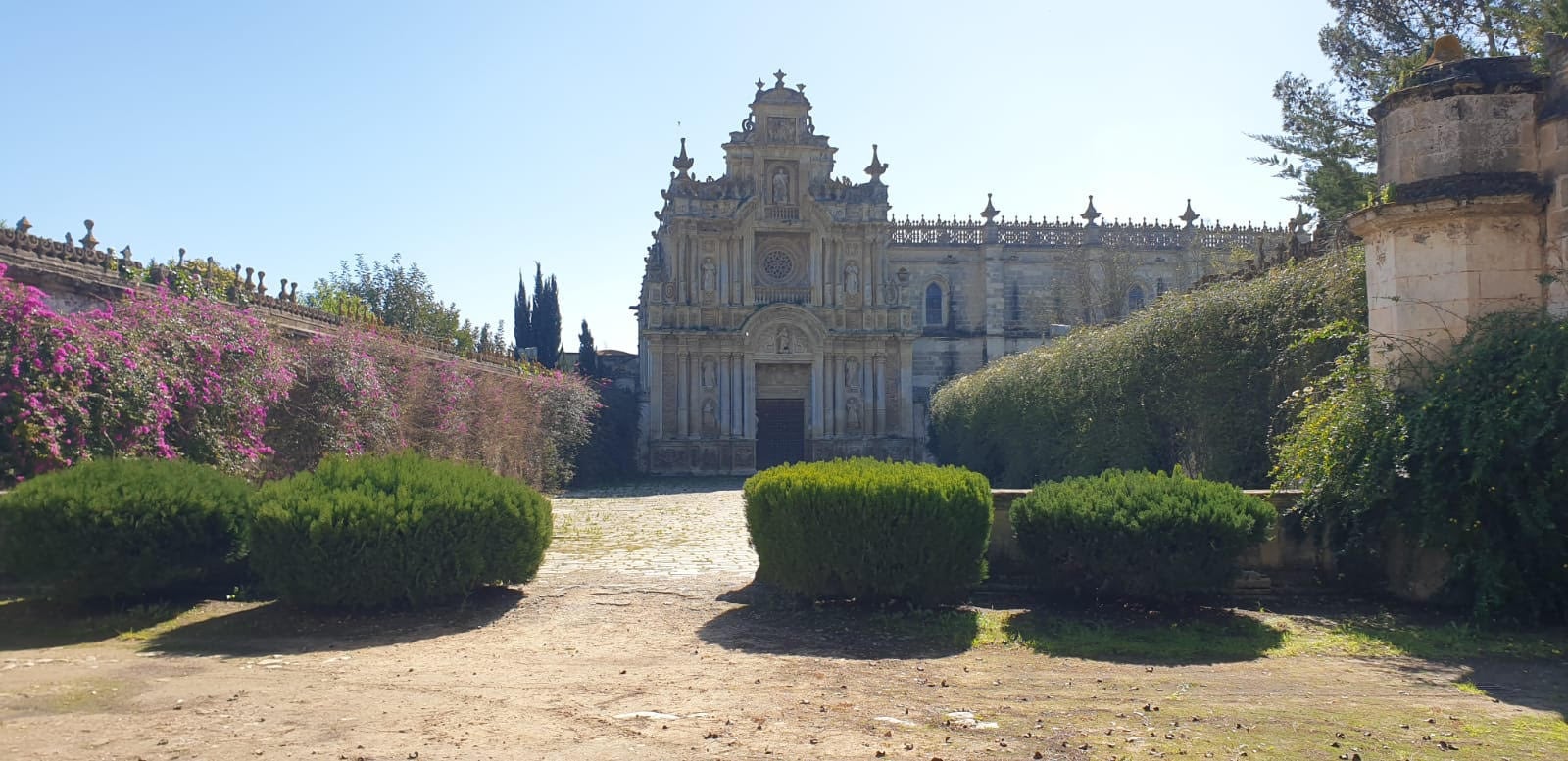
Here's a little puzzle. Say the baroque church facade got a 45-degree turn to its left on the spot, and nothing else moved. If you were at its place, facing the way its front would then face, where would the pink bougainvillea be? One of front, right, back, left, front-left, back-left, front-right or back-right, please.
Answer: front-right

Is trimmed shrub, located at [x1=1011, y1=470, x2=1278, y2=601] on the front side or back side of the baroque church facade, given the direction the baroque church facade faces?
on the front side

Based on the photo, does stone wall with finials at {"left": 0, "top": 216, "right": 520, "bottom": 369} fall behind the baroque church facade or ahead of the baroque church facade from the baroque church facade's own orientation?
ahead

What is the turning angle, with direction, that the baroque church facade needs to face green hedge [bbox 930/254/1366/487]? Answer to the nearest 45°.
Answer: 0° — it already faces it

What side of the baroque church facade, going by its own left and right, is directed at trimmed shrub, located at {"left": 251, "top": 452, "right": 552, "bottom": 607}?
front

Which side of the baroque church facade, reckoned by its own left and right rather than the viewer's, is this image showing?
front

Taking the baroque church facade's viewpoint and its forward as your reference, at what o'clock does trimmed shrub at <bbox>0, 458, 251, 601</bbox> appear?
The trimmed shrub is roughly at 12 o'clock from the baroque church facade.

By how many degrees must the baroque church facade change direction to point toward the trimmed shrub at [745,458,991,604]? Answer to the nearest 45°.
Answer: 0° — it already faces it

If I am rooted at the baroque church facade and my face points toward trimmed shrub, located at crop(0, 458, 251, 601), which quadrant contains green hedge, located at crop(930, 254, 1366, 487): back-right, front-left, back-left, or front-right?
front-left

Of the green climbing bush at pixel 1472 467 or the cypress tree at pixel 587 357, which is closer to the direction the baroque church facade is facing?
the green climbing bush

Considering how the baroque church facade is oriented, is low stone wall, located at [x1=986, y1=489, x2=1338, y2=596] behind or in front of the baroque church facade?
in front
